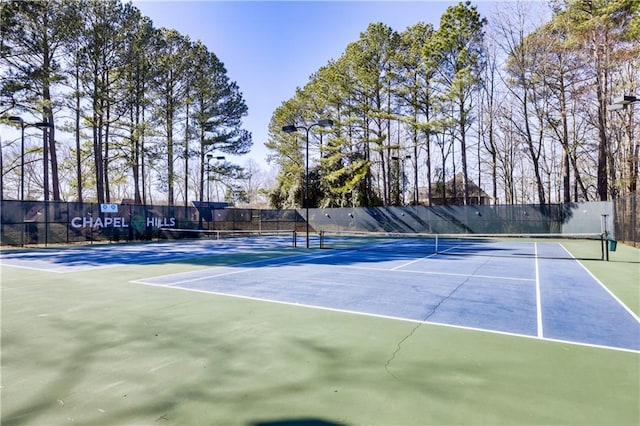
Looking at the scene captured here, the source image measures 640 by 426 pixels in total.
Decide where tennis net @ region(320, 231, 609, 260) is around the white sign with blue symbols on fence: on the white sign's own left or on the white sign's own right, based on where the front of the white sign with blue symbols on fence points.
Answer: on the white sign's own left

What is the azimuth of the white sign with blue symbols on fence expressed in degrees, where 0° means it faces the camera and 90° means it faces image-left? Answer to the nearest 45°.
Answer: approximately 0°
